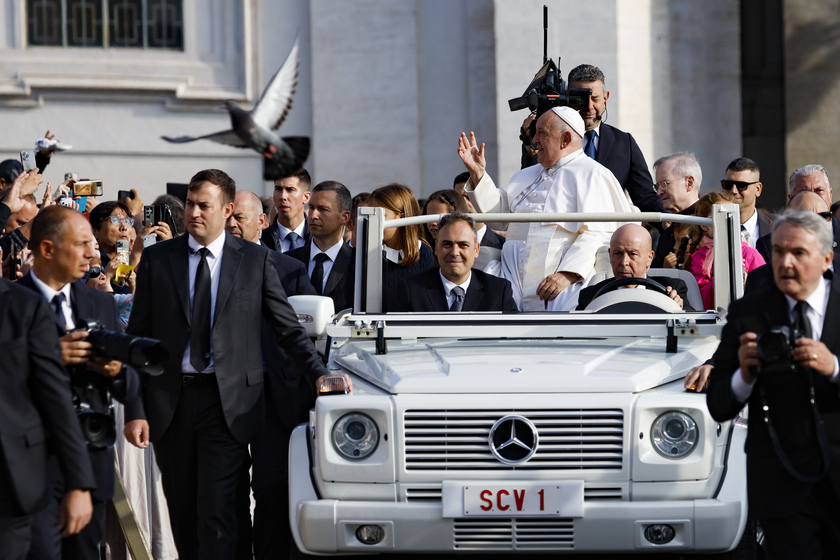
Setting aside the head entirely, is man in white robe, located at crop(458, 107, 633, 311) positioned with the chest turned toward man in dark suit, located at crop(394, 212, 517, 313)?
yes

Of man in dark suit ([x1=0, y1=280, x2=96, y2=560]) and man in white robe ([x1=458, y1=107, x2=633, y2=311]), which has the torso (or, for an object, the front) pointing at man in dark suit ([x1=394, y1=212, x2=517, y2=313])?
the man in white robe

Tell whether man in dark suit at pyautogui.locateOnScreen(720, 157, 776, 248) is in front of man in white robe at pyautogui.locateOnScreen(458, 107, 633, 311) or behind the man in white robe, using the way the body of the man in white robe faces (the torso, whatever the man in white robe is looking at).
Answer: behind

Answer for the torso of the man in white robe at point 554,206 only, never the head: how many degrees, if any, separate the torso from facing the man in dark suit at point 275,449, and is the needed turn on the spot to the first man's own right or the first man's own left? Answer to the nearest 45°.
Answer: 0° — they already face them

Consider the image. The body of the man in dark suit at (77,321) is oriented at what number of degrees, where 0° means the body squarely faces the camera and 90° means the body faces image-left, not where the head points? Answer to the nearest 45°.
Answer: approximately 315°
